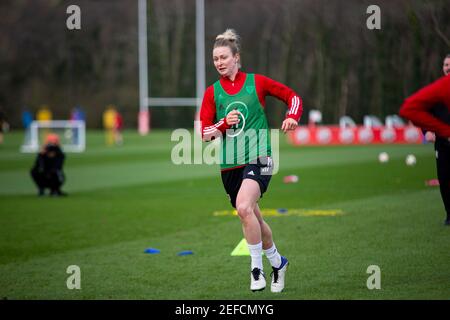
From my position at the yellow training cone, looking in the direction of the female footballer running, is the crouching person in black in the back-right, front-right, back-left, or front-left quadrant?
back-right

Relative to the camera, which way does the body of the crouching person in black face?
toward the camera

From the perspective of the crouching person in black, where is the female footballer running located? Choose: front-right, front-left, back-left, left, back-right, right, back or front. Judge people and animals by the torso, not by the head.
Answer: front

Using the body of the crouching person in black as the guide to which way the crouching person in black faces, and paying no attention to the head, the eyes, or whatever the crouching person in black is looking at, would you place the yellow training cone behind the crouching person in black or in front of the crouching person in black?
in front
